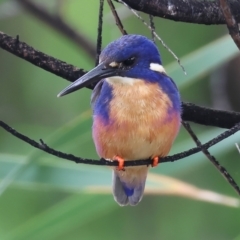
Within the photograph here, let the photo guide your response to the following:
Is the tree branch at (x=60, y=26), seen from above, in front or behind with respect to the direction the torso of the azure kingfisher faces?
behind

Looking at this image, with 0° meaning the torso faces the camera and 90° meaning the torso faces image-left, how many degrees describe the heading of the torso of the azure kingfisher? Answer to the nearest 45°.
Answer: approximately 0°
